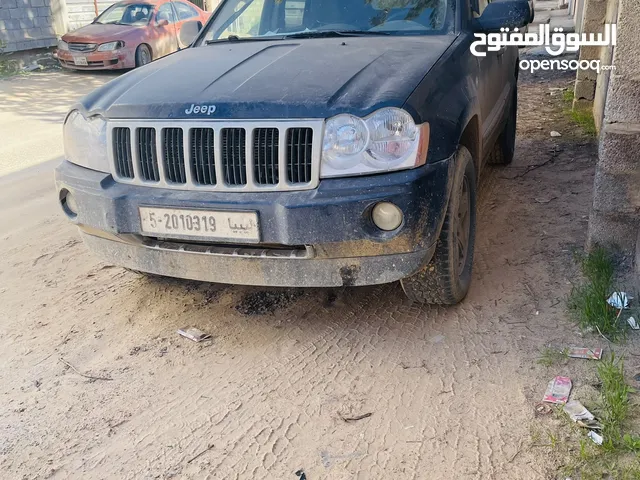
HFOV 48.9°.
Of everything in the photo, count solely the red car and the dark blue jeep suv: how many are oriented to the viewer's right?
0

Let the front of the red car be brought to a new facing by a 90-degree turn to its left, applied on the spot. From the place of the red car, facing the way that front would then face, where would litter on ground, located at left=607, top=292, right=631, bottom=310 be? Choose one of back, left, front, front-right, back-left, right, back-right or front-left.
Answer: front-right

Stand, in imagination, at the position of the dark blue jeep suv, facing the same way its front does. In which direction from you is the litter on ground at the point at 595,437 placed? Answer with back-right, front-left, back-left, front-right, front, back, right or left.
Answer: left

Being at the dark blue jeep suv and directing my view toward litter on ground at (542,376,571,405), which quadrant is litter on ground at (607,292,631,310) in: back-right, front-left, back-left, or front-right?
front-left

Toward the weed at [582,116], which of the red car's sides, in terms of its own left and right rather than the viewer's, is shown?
left

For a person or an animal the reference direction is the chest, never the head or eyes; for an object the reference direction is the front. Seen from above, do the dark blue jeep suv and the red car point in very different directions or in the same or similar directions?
same or similar directions

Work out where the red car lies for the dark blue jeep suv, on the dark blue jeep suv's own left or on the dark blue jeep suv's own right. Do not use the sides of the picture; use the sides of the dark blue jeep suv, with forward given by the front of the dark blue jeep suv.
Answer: on the dark blue jeep suv's own right

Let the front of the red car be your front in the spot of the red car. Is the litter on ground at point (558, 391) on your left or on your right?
on your left

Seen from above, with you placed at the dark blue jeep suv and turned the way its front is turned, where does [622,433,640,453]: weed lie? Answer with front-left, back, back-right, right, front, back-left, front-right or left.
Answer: left

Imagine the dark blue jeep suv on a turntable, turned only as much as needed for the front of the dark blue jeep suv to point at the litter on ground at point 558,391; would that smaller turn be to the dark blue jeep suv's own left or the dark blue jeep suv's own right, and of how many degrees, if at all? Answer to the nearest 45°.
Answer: approximately 90° to the dark blue jeep suv's own left

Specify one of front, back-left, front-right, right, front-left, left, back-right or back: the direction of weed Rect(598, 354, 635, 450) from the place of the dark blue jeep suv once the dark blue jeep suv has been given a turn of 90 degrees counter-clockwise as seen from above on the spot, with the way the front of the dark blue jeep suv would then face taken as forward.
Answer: front

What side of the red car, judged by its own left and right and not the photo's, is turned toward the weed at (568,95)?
left

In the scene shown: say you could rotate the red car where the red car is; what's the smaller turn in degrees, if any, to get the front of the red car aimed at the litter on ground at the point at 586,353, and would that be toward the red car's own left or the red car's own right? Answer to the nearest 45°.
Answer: approximately 45° to the red car's own left

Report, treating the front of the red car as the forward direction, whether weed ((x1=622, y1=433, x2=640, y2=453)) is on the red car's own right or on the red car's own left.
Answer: on the red car's own left

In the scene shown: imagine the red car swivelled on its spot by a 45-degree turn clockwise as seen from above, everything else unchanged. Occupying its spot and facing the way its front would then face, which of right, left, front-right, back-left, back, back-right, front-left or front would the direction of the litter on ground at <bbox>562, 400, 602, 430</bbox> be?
left

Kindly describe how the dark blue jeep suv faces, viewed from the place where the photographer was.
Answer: facing the viewer and to the left of the viewer
